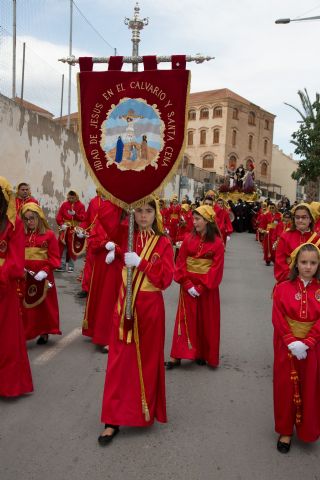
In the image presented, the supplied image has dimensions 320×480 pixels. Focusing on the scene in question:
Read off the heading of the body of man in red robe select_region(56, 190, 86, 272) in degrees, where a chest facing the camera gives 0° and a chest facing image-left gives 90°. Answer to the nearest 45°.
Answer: approximately 0°

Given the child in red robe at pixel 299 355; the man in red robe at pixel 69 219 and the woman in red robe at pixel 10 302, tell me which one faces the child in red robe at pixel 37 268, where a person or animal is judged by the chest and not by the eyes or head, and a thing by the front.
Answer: the man in red robe

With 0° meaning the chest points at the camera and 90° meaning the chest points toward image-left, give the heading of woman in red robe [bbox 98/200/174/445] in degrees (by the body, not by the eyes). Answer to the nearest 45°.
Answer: approximately 45°

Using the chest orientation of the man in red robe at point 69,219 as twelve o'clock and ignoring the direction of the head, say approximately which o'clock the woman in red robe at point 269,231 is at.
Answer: The woman in red robe is roughly at 8 o'clock from the man in red robe.

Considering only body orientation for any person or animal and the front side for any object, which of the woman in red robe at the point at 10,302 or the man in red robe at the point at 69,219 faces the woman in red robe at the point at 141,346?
the man in red robe

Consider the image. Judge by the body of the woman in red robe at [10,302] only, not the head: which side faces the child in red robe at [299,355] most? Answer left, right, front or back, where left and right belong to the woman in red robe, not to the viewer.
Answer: left

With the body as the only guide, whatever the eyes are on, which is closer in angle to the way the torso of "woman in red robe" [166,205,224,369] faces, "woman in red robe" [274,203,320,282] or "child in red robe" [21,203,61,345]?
the child in red robe

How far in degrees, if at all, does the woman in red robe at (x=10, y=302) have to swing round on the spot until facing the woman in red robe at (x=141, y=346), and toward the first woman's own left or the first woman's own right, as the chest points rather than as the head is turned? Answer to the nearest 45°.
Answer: approximately 90° to the first woman's own left

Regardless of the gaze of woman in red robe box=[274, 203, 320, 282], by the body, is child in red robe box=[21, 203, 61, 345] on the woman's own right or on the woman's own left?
on the woman's own right

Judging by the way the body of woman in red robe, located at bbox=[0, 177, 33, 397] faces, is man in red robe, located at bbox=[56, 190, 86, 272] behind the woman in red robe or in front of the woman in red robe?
behind
